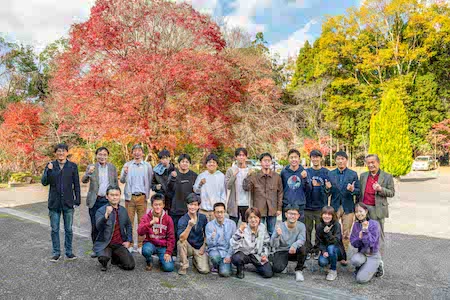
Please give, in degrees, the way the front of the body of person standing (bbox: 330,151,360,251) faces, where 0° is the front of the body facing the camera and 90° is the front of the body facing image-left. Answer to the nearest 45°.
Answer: approximately 0°

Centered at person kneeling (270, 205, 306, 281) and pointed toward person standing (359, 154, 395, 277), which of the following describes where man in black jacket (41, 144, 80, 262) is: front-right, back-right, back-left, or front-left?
back-left

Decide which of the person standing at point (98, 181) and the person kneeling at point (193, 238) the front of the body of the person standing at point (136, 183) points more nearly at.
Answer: the person kneeling

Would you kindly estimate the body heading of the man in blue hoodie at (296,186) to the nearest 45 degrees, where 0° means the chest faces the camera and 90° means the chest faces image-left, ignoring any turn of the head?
approximately 0°

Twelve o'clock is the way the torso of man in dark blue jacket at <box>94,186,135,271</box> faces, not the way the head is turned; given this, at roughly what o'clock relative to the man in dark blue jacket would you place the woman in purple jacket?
The woman in purple jacket is roughly at 10 o'clock from the man in dark blue jacket.

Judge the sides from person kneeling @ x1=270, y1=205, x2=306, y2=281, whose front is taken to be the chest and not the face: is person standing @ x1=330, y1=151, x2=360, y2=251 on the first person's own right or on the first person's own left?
on the first person's own left

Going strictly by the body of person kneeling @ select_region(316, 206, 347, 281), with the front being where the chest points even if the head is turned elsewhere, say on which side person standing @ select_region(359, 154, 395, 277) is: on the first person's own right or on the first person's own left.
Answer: on the first person's own left

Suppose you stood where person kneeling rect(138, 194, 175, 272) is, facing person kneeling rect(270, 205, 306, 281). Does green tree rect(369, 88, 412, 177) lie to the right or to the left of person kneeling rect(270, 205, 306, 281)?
left
